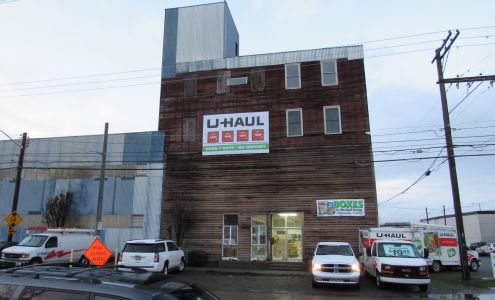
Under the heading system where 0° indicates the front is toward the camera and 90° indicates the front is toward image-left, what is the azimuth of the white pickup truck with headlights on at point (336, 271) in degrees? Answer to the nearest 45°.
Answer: approximately 0°

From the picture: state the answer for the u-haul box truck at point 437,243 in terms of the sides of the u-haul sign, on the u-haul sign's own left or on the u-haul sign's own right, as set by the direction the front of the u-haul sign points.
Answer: on the u-haul sign's own left

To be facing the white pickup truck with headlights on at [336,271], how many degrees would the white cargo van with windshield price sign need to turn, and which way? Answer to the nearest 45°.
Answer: approximately 135° to its right

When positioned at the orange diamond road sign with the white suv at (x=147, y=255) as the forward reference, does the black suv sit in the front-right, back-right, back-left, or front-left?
back-right

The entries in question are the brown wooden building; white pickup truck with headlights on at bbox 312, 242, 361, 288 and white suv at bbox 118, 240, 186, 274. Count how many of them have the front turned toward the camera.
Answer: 2

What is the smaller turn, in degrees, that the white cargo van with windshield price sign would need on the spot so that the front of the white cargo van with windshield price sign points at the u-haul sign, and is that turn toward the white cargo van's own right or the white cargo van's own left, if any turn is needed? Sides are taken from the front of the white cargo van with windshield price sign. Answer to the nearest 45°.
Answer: approximately 180°

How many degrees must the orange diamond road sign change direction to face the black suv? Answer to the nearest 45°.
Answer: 0° — it already faces it

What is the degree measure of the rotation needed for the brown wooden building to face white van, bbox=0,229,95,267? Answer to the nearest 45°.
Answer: approximately 90° to its right

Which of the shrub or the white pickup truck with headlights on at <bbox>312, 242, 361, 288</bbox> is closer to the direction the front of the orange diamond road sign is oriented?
the white pickup truck with headlights on

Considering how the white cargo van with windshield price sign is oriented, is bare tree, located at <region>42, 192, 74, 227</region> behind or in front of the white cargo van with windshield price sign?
behind

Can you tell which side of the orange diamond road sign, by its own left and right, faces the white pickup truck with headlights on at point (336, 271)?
left

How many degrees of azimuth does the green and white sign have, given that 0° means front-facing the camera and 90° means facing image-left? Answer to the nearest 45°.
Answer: approximately 0°
